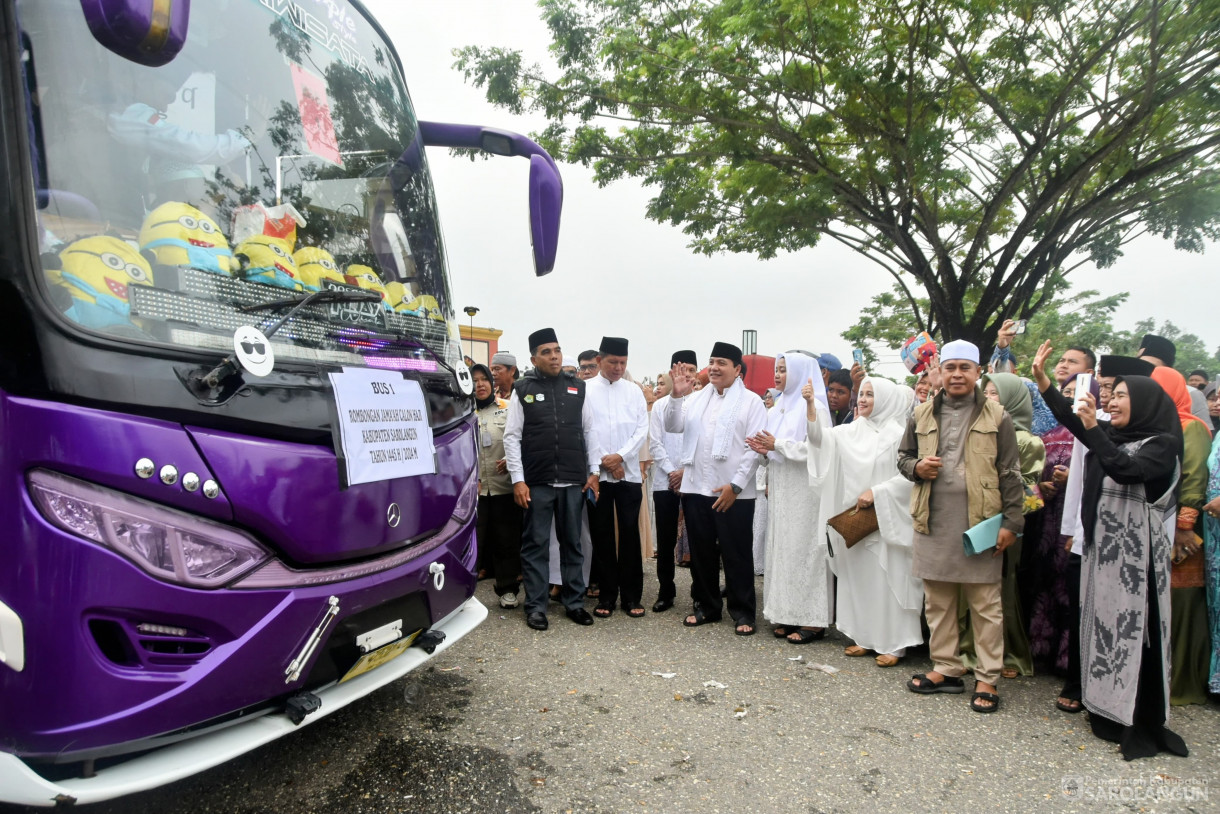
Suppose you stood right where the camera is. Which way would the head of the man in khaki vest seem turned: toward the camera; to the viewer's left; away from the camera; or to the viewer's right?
toward the camera

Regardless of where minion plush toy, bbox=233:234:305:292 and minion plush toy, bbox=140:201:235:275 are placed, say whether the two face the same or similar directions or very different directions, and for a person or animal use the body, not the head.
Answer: same or similar directions

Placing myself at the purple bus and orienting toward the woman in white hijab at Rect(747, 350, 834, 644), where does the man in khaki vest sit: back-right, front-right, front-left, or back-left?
front-right

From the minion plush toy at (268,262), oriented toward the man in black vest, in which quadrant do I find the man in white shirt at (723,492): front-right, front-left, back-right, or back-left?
front-right

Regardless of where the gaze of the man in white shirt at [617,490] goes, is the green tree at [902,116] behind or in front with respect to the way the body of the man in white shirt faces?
behind

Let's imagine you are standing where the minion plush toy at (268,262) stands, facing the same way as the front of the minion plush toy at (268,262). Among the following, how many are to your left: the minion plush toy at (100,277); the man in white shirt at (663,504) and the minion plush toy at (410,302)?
2

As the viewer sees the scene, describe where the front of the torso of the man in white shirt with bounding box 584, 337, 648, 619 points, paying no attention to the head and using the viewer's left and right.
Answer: facing the viewer

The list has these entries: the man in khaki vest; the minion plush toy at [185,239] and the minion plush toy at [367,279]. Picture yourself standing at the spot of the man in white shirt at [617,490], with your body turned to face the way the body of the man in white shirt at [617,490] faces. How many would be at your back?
0

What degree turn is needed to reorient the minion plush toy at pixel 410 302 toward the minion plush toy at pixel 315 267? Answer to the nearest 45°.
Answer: approximately 90° to its right

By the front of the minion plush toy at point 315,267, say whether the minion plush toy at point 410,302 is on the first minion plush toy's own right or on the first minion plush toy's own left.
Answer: on the first minion plush toy's own left

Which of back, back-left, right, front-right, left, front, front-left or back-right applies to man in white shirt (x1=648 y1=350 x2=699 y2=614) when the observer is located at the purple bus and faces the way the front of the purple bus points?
left

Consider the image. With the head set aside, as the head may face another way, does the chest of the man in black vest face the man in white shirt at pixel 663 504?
no

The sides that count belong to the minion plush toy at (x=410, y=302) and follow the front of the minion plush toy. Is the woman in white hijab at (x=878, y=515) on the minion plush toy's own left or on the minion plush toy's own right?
on the minion plush toy's own left

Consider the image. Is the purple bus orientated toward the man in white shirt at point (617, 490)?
no

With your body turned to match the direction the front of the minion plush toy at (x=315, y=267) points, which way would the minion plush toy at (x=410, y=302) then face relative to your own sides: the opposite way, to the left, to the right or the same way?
the same way
